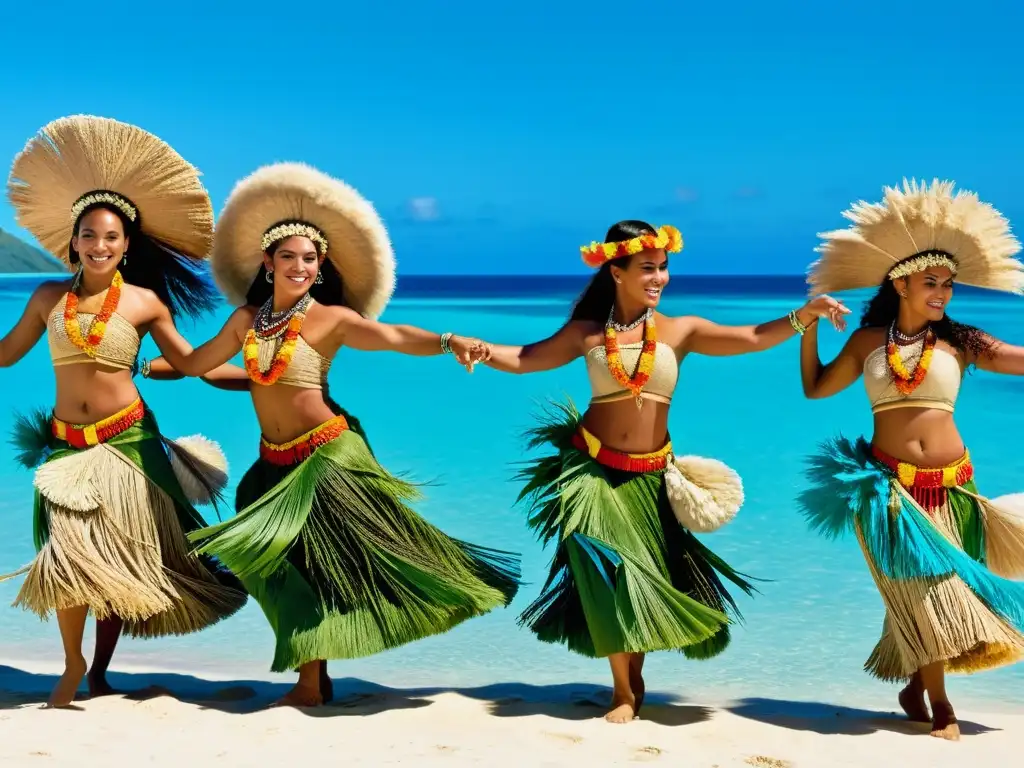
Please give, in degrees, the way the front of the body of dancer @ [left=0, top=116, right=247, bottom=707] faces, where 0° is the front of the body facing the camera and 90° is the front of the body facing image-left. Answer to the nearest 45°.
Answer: approximately 0°

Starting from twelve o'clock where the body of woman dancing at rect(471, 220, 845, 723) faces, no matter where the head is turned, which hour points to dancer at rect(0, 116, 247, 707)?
The dancer is roughly at 3 o'clock from the woman dancing.

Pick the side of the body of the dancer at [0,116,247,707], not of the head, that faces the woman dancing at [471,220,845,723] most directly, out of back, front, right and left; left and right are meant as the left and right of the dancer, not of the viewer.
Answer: left

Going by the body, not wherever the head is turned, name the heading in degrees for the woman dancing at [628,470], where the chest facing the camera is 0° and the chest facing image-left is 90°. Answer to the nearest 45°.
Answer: approximately 0°

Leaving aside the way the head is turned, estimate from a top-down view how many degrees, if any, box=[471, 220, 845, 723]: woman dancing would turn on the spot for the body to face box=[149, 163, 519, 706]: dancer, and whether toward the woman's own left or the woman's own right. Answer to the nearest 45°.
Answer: approximately 90° to the woman's own right

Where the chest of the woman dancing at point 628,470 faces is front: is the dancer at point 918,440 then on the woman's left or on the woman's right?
on the woman's left

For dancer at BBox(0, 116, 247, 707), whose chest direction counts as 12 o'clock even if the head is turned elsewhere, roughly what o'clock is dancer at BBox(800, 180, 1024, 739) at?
dancer at BBox(800, 180, 1024, 739) is roughly at 10 o'clock from dancer at BBox(0, 116, 247, 707).

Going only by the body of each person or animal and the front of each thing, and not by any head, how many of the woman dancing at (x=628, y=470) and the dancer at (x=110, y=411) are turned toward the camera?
2
